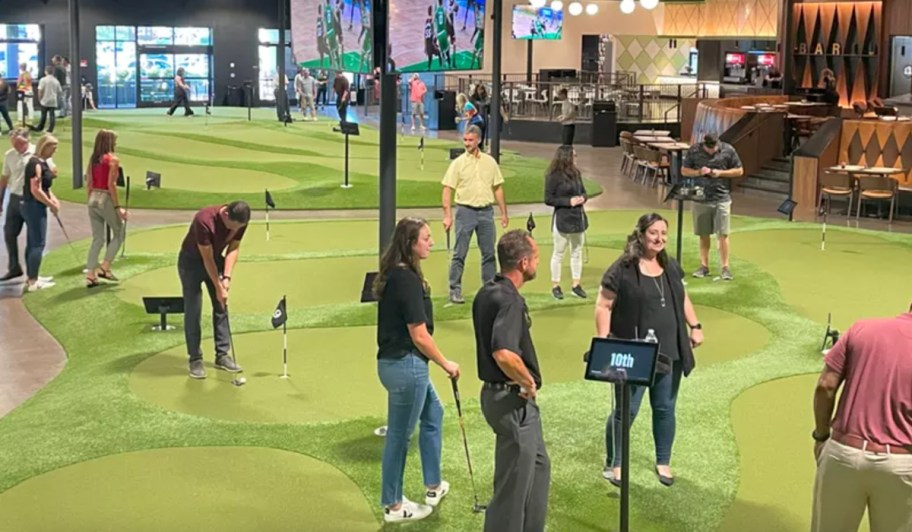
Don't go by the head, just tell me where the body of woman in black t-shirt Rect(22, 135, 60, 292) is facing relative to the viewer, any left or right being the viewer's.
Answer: facing to the right of the viewer

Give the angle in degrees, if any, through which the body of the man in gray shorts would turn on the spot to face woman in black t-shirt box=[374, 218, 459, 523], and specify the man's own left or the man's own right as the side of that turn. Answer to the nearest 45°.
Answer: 0° — they already face them

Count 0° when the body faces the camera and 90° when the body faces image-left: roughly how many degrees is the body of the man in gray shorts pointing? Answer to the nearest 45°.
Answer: approximately 0°

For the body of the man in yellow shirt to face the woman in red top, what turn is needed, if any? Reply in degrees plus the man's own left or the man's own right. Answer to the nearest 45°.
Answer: approximately 90° to the man's own right

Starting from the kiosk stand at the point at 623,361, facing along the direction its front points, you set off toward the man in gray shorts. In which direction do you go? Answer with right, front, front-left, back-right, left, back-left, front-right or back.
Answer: back

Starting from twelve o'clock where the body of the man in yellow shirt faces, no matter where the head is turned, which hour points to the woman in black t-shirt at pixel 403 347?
The woman in black t-shirt is roughly at 12 o'clock from the man in yellow shirt.

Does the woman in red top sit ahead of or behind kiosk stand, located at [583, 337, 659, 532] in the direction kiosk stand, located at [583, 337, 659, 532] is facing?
behind

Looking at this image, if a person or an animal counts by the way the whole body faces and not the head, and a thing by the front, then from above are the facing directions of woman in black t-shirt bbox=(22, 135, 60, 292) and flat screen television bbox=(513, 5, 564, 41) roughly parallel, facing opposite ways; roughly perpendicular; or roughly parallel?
roughly perpendicular

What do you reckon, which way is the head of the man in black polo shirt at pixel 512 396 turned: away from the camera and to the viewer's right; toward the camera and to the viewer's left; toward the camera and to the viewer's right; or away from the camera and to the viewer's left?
away from the camera and to the viewer's right
